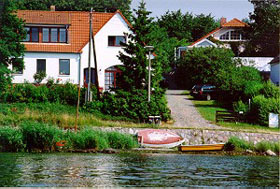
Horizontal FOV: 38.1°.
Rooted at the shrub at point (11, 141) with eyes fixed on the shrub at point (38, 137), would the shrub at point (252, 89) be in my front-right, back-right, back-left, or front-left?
front-left
